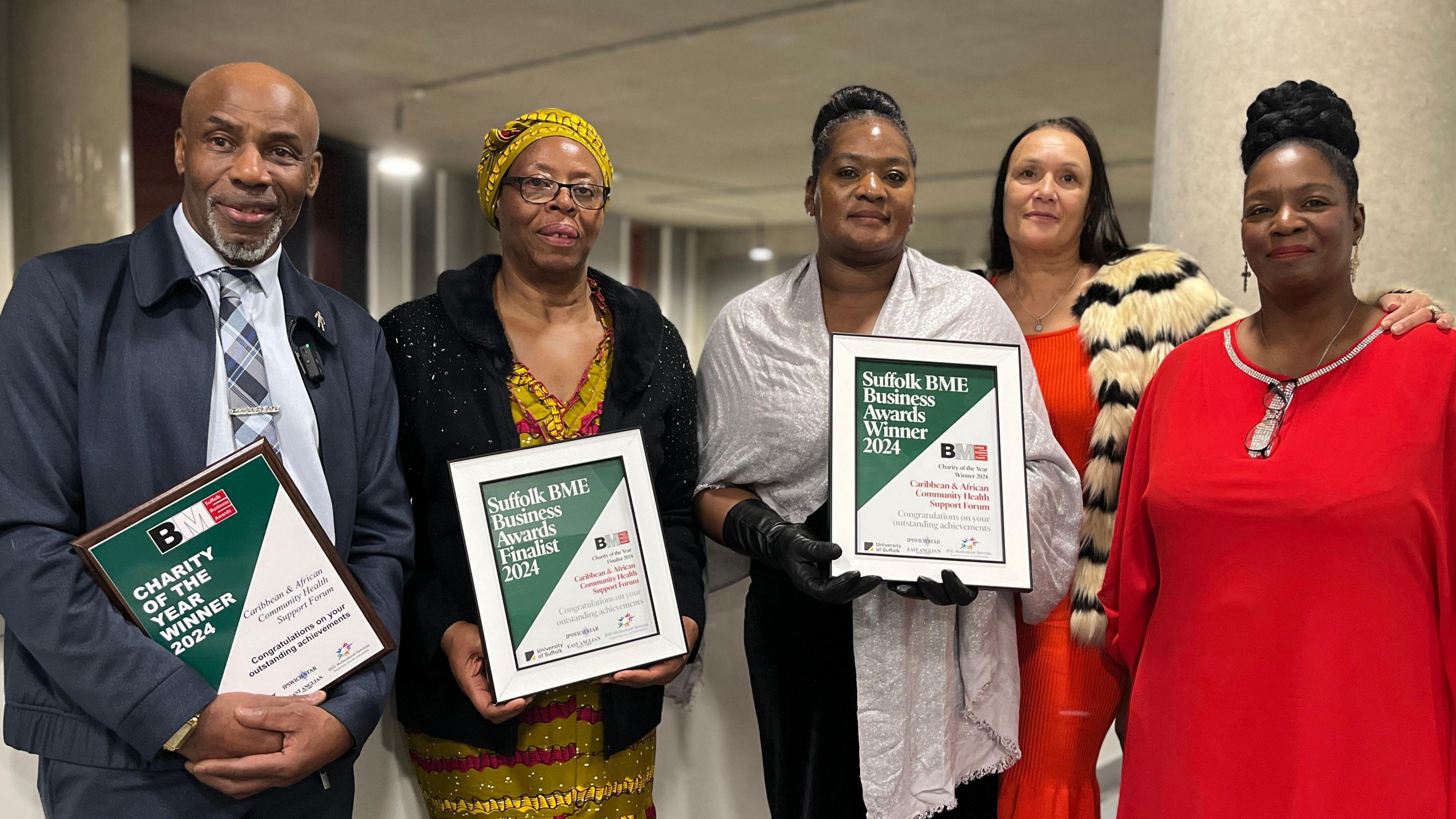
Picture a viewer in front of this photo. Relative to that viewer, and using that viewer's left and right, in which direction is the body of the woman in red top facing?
facing the viewer

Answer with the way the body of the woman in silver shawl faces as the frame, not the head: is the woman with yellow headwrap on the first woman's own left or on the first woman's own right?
on the first woman's own right

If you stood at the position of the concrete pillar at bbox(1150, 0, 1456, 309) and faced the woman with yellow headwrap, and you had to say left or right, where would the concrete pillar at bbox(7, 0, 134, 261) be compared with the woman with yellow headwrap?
right

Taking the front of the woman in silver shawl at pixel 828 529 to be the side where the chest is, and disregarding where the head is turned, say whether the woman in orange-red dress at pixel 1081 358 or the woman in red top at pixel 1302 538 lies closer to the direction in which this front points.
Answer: the woman in red top

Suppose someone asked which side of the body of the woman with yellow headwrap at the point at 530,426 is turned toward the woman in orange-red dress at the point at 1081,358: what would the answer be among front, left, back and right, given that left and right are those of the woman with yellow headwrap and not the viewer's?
left

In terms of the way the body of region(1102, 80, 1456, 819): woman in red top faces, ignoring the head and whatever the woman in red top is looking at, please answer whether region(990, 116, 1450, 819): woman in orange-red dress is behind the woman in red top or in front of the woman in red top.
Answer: behind

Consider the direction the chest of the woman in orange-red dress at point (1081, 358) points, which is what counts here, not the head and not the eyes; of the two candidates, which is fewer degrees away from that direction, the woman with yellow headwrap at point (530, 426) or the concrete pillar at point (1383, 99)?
the woman with yellow headwrap

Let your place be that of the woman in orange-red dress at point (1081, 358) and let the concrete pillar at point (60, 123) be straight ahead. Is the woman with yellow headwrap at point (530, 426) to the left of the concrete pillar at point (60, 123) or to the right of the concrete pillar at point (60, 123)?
left
